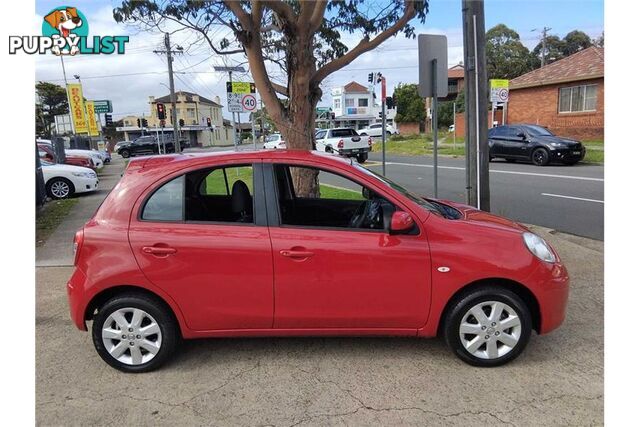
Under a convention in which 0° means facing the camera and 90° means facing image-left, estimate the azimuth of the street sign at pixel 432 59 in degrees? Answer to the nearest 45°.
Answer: approximately 180°

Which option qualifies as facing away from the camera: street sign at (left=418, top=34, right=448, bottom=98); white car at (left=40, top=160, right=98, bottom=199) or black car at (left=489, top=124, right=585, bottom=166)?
the street sign

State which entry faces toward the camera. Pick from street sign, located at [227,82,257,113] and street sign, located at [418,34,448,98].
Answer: street sign, located at [227,82,257,113]

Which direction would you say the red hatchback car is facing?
to the viewer's right

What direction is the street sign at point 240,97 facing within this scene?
toward the camera

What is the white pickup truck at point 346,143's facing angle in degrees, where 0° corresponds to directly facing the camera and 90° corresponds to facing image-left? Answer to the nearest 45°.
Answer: approximately 135°

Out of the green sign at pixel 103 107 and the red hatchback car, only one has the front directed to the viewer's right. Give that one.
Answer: the red hatchback car

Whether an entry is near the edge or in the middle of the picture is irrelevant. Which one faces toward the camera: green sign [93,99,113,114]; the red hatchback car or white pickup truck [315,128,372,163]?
the green sign
